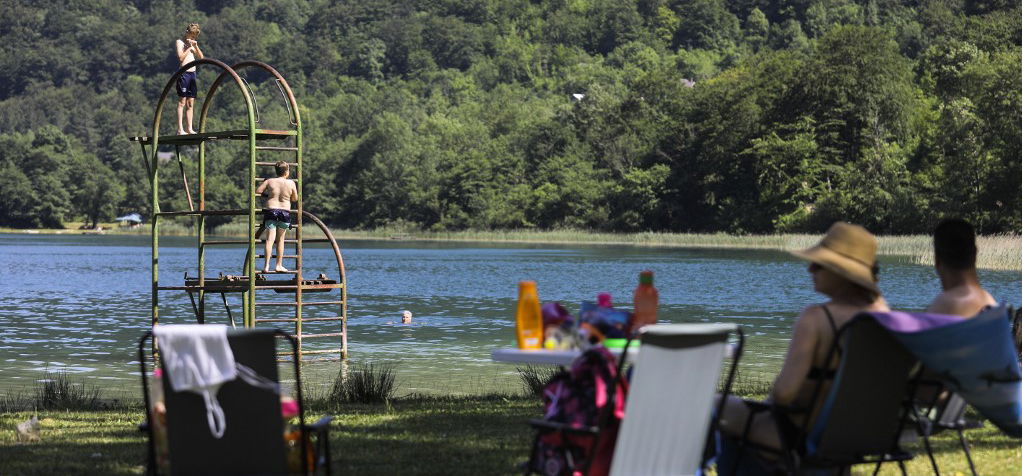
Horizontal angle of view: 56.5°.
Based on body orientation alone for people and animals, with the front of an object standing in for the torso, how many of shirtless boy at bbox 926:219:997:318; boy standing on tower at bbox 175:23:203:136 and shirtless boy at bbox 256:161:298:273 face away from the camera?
2

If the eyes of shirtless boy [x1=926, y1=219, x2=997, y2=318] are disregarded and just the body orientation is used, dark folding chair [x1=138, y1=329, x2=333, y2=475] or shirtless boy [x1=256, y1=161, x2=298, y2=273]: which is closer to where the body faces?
the shirtless boy

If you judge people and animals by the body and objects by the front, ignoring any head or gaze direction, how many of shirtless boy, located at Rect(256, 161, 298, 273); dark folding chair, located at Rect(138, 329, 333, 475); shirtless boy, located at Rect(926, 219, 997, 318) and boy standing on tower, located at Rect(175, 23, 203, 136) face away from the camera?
3

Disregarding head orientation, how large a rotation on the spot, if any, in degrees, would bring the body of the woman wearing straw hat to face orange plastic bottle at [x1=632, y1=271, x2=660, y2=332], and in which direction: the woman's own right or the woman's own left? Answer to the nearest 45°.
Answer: approximately 45° to the woman's own left

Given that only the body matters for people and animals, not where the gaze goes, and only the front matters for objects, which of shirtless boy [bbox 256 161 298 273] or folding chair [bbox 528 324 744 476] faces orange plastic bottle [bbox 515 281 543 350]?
the folding chair

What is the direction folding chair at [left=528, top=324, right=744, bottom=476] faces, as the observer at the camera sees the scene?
facing away from the viewer and to the left of the viewer

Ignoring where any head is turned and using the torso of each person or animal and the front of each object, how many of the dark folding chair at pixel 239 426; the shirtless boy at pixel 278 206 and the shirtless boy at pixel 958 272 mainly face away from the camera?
3

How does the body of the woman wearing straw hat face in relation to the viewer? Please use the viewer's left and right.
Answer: facing away from the viewer and to the left of the viewer

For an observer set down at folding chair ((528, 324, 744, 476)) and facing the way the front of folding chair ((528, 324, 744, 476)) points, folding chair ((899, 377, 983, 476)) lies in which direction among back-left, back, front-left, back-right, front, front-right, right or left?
right

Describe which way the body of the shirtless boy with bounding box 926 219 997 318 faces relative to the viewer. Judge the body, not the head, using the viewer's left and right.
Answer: facing away from the viewer

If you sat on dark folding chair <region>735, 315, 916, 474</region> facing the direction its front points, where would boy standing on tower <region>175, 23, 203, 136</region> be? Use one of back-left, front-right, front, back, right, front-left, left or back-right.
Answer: front

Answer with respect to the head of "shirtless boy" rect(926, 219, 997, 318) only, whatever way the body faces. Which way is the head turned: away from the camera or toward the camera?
away from the camera

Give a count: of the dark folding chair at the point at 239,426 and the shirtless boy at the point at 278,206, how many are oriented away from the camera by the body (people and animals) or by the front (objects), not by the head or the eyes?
2

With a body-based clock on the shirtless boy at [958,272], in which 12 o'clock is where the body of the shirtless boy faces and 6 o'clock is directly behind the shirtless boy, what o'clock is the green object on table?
The green object on table is roughly at 8 o'clock from the shirtless boy.

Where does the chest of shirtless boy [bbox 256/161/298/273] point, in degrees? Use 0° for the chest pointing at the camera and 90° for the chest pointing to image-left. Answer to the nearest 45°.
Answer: approximately 180°

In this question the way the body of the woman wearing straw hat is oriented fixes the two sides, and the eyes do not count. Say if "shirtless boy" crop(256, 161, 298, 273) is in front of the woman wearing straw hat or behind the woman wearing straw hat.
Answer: in front

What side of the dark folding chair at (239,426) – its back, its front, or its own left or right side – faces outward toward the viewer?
back

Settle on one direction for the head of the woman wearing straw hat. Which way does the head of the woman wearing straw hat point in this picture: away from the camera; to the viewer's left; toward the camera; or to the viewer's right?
to the viewer's left

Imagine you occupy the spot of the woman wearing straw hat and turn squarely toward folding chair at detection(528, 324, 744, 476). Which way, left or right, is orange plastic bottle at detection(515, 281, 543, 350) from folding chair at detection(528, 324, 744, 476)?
right
